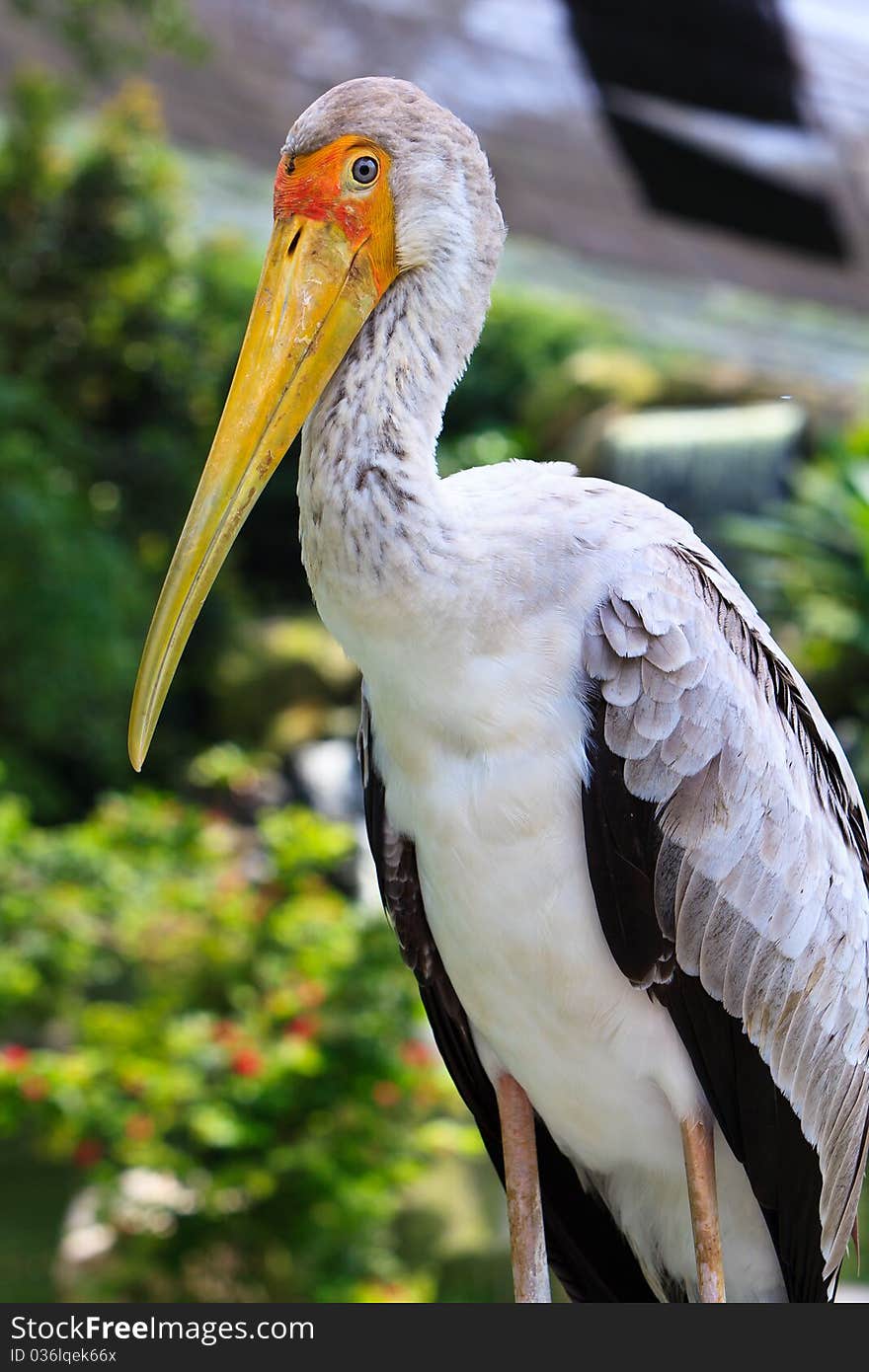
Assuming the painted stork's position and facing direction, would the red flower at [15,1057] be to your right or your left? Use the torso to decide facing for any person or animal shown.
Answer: on your right

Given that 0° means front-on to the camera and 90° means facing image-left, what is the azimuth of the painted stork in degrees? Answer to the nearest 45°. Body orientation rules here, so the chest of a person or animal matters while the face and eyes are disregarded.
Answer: approximately 45°

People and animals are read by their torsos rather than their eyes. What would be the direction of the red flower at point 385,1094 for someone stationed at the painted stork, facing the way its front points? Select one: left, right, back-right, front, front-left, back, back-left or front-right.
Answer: back-right

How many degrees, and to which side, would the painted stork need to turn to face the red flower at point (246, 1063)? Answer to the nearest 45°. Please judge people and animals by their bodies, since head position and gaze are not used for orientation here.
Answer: approximately 135° to its right
